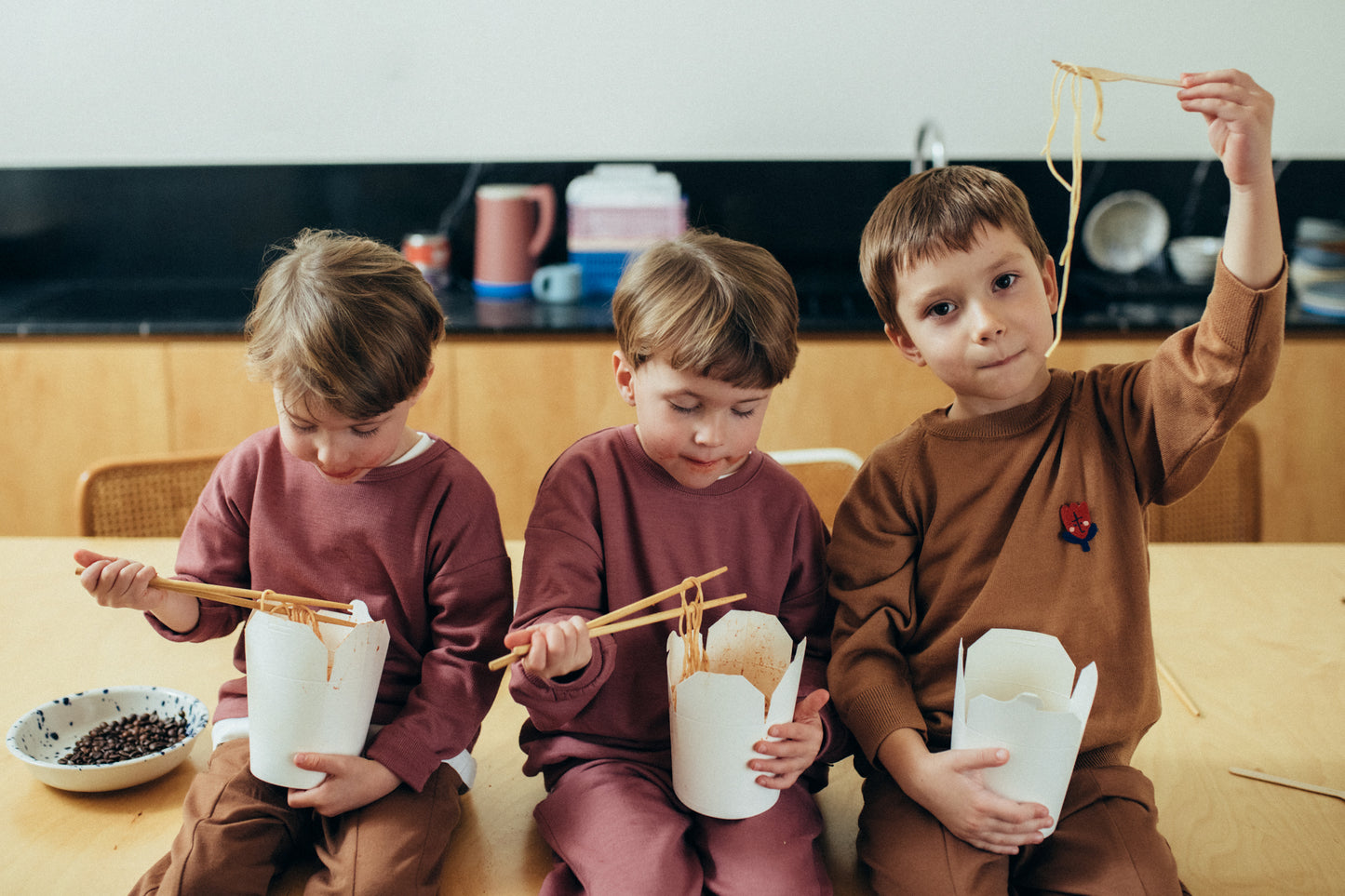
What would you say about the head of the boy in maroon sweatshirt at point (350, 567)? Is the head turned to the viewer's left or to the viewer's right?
to the viewer's left

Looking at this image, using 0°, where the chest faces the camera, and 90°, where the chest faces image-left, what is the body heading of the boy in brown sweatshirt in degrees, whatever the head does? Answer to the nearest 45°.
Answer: approximately 0°

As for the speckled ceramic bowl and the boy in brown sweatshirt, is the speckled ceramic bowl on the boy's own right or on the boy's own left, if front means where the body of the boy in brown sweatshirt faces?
on the boy's own right

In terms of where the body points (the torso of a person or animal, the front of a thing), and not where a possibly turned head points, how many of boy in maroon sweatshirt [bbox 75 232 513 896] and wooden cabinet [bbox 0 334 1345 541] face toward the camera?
2

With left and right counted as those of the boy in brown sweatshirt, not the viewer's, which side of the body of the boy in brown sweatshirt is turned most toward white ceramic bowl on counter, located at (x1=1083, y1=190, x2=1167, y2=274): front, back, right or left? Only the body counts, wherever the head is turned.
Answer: back
